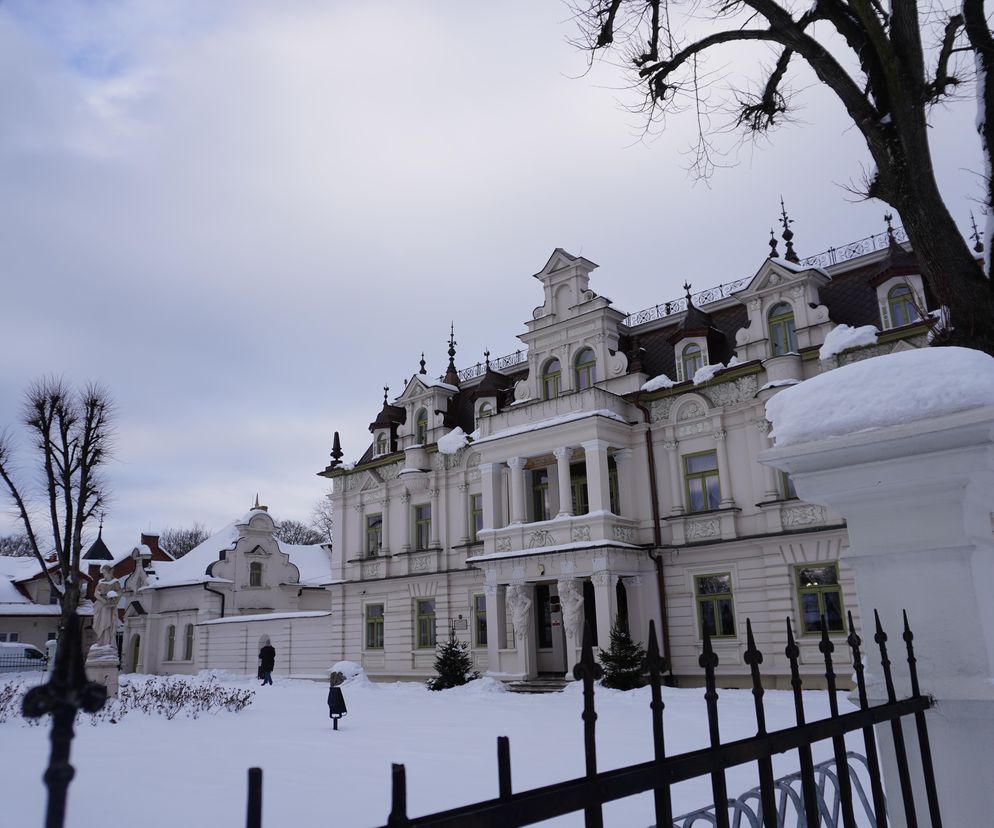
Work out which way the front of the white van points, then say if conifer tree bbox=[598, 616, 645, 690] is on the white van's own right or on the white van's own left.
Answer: on the white van's own right

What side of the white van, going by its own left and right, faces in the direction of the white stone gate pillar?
right

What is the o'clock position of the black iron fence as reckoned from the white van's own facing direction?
The black iron fence is roughly at 3 o'clock from the white van.

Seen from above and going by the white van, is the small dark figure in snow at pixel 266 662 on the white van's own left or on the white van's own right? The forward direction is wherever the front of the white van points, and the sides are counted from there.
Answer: on the white van's own right

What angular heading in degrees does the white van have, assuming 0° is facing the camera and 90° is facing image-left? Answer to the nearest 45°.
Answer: approximately 270°
